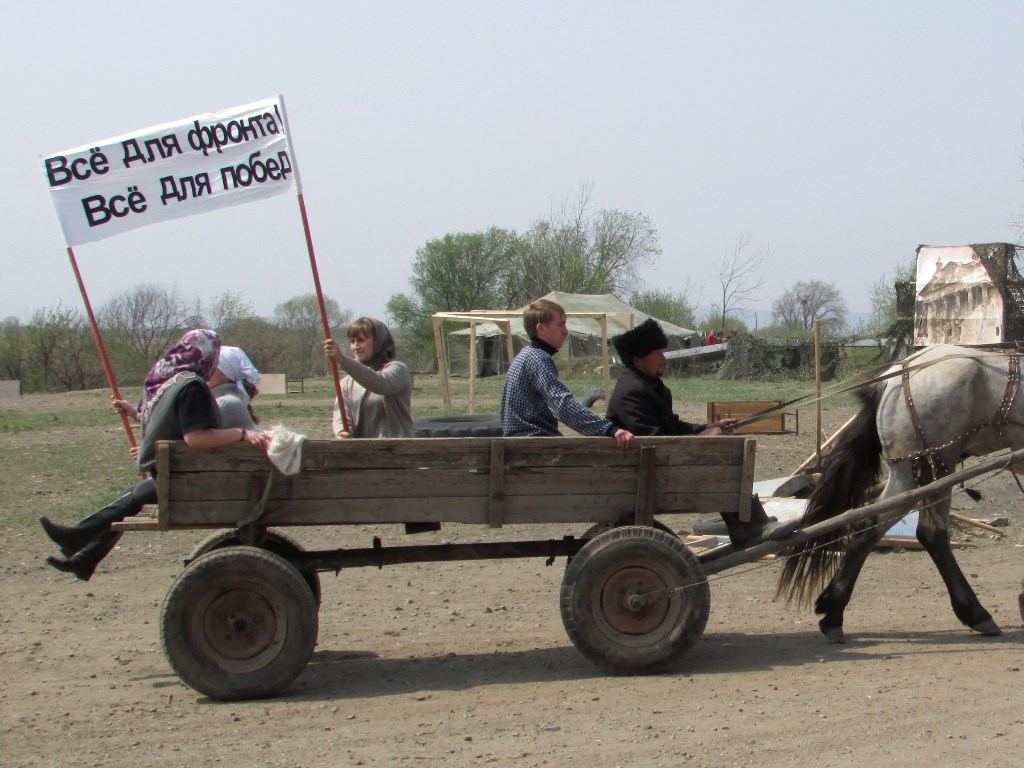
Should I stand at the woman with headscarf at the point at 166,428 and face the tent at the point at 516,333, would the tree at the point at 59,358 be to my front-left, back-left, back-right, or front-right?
front-left

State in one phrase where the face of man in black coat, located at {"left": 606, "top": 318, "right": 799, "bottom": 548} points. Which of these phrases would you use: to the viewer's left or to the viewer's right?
to the viewer's right

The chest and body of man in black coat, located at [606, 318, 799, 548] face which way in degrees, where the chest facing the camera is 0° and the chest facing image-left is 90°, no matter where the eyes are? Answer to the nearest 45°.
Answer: approximately 270°

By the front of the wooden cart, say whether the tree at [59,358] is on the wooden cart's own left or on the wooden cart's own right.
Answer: on the wooden cart's own left

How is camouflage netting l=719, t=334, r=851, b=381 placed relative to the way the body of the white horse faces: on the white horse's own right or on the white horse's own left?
on the white horse's own left

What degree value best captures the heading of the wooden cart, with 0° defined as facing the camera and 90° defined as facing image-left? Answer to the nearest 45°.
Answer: approximately 270°

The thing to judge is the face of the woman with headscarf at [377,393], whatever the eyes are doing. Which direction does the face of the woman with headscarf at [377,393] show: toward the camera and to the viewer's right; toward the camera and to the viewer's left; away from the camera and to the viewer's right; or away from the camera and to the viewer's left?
toward the camera and to the viewer's left

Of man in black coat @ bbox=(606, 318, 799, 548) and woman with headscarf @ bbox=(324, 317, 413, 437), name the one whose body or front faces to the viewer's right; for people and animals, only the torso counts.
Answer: the man in black coat

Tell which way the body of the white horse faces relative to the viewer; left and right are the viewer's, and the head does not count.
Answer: facing to the right of the viewer
